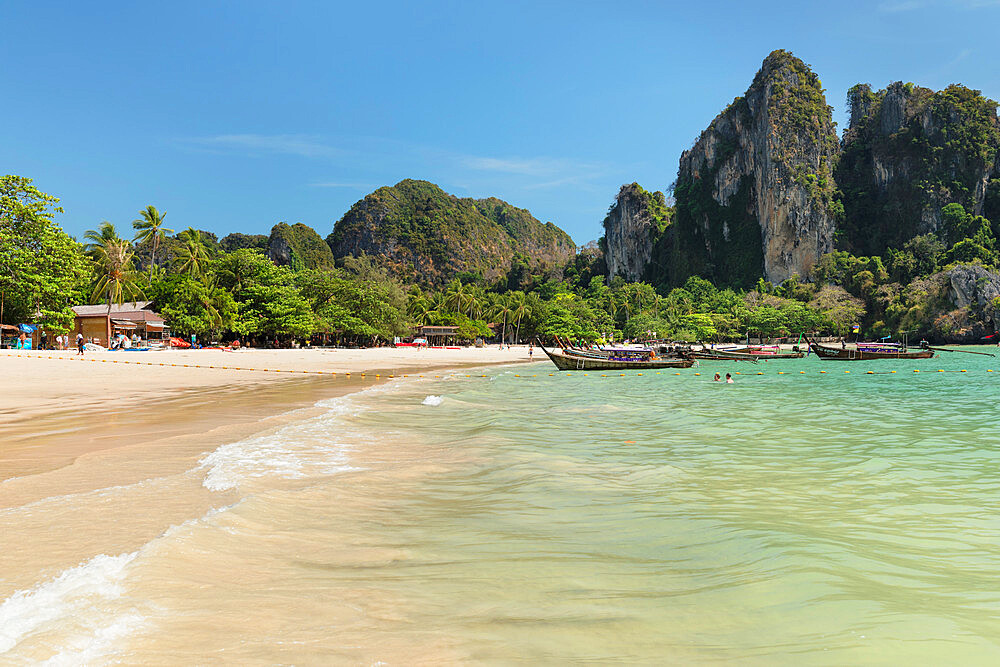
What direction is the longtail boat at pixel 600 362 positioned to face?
to the viewer's left
